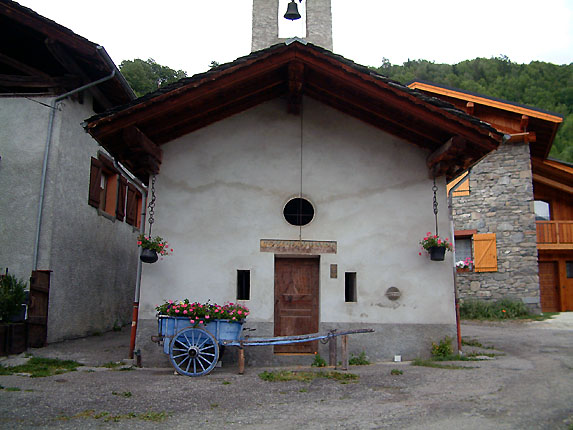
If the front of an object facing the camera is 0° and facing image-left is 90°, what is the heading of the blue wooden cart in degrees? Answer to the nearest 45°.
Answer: approximately 270°

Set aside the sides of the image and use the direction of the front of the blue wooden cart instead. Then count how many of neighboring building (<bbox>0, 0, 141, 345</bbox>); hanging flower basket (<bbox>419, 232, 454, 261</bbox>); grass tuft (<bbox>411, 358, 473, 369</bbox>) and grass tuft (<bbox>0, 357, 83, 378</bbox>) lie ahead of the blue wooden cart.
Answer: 2

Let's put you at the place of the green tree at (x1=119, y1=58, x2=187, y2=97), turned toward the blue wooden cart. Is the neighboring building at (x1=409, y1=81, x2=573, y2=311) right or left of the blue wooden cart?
left

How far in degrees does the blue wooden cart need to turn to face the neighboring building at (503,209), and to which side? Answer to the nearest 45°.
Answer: approximately 45° to its left

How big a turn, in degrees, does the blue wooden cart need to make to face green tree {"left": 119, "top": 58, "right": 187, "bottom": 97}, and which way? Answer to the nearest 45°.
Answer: approximately 90° to its left

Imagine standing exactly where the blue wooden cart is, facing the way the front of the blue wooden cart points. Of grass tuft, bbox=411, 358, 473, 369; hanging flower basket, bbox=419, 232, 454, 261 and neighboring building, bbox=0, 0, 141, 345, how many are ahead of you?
2

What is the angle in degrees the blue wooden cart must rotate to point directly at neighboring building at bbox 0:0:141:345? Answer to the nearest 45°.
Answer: approximately 135° to its left

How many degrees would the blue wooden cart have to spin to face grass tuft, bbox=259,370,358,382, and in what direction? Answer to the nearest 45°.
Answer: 0° — it already faces it

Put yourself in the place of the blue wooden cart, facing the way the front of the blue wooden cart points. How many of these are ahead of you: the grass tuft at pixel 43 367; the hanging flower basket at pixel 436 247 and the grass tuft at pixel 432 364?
2

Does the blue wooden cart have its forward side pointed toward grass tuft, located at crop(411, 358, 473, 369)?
yes
